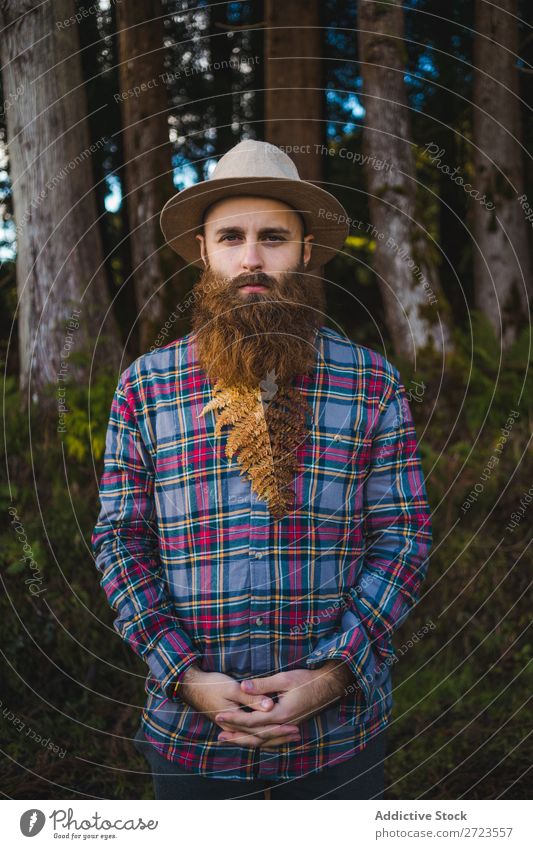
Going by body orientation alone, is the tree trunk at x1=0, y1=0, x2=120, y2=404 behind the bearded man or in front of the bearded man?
behind

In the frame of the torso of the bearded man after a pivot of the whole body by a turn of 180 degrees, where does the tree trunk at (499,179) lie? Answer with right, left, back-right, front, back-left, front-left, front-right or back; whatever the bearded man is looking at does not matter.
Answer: front-right

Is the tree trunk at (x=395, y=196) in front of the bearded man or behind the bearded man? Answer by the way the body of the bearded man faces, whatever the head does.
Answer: behind

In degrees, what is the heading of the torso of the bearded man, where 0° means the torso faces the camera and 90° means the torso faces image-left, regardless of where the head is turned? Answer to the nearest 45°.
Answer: approximately 0°
